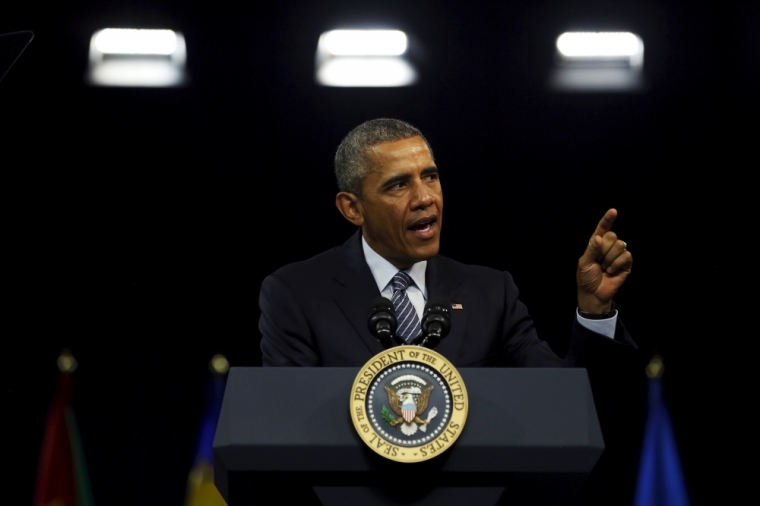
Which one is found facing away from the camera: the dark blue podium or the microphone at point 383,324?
the microphone

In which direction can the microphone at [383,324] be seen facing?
away from the camera

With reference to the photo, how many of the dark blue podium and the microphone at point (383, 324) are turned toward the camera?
1

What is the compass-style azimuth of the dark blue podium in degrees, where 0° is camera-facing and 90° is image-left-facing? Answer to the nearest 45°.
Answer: approximately 0°

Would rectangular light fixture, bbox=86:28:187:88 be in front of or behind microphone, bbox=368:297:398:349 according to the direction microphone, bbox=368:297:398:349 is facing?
in front

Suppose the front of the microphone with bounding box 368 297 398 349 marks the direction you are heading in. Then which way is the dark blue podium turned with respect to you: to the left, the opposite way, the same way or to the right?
the opposite way

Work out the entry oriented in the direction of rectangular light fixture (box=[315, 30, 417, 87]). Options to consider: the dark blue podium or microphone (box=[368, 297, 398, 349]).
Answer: the microphone

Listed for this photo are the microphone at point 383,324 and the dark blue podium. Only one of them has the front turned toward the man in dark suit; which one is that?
the microphone

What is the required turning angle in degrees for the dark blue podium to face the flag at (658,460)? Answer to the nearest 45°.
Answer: approximately 135° to its left

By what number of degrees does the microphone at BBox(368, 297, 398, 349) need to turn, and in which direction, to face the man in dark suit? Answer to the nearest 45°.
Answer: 0° — it already faces them
